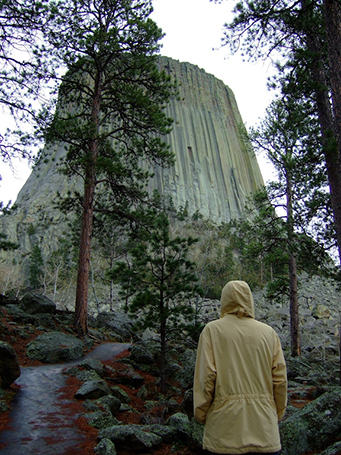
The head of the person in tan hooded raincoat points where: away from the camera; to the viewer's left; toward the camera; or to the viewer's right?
away from the camera

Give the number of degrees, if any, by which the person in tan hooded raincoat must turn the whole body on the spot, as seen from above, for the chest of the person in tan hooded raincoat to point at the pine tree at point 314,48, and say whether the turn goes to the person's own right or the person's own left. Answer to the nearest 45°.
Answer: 0° — they already face it

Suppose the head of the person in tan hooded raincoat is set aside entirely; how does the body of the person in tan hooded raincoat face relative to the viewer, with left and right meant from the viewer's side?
facing away from the viewer

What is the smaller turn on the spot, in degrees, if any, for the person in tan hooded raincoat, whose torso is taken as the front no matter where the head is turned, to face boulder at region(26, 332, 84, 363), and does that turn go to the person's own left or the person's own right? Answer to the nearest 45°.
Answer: approximately 45° to the person's own left
